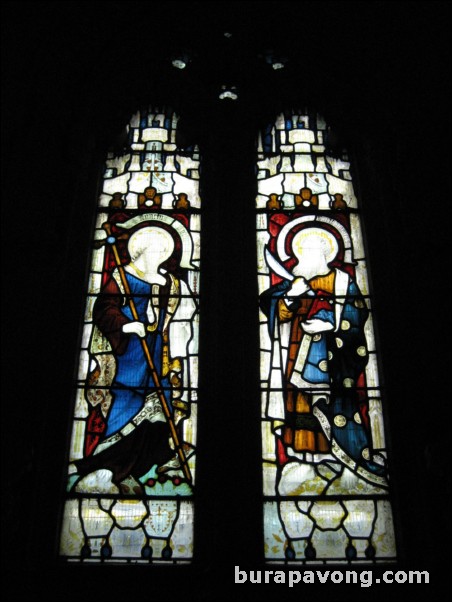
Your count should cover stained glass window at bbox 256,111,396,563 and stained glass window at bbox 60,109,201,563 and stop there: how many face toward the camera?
2

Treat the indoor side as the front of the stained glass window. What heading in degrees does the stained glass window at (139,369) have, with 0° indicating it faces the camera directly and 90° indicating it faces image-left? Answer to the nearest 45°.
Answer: approximately 0°

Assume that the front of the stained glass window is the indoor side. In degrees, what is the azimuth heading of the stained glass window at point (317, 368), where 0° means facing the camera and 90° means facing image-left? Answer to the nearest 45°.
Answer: approximately 0°

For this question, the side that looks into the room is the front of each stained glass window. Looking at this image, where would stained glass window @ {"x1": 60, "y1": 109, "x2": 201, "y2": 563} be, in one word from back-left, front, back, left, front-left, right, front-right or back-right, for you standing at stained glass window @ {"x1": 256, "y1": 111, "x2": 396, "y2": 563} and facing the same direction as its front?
right

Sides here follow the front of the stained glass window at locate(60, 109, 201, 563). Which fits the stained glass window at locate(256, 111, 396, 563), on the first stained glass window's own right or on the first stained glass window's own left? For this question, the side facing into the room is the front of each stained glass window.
on the first stained glass window's own left
